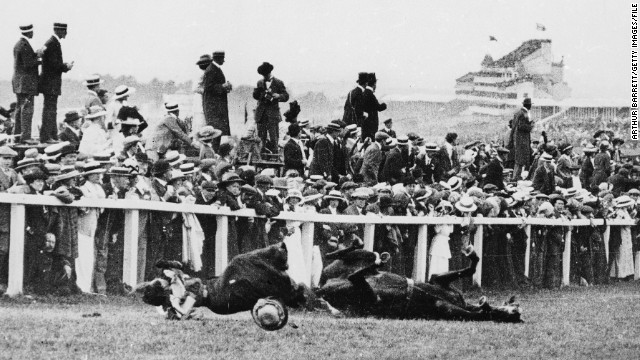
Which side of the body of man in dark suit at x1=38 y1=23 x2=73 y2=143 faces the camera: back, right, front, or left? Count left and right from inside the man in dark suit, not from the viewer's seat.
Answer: right
